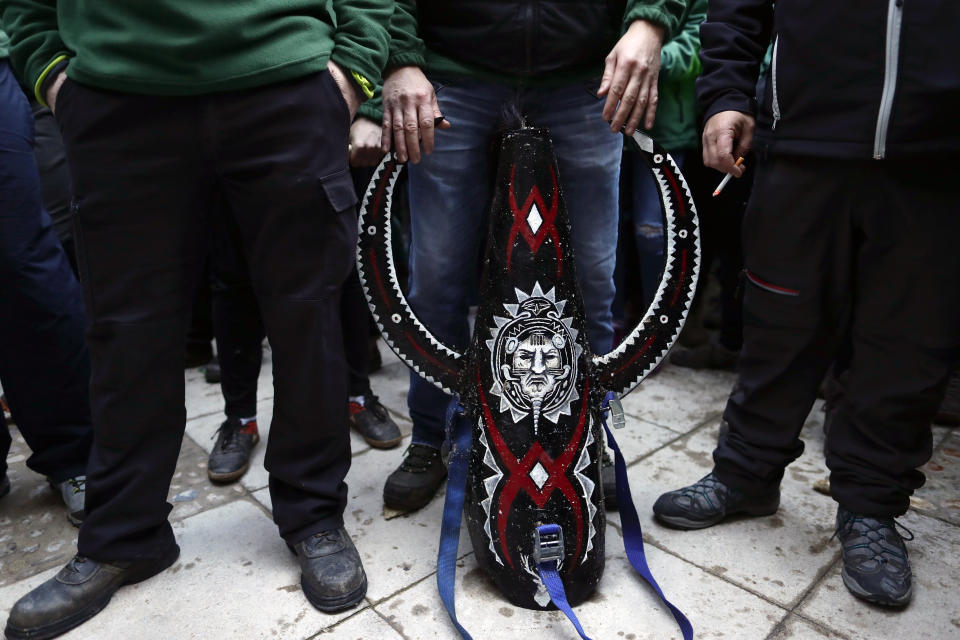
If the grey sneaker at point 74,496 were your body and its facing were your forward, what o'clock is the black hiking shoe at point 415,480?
The black hiking shoe is roughly at 10 o'clock from the grey sneaker.

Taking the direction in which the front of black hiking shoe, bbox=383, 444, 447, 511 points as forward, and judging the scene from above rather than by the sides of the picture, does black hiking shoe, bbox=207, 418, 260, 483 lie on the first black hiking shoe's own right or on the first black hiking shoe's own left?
on the first black hiking shoe's own right

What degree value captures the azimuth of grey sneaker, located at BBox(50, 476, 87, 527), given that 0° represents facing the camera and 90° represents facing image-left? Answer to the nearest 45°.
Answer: approximately 0°

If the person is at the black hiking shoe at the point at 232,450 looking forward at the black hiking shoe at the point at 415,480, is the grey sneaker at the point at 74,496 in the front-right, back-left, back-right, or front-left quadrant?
back-right

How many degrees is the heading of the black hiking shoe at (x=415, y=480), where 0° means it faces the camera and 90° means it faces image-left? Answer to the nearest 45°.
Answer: approximately 45°

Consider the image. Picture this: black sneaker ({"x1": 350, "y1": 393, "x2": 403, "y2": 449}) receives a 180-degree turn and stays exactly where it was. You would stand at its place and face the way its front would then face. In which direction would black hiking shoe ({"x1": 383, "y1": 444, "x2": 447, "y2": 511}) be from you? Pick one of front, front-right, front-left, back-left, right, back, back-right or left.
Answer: back-left

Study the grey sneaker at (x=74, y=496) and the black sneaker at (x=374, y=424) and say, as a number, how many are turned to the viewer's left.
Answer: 0

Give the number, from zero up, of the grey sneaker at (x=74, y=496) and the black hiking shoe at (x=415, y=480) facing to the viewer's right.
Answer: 0

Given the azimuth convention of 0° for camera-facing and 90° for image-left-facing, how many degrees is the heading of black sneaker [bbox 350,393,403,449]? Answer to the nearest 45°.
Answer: approximately 315°

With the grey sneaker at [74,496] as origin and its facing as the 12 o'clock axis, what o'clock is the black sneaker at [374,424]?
The black sneaker is roughly at 9 o'clock from the grey sneaker.
